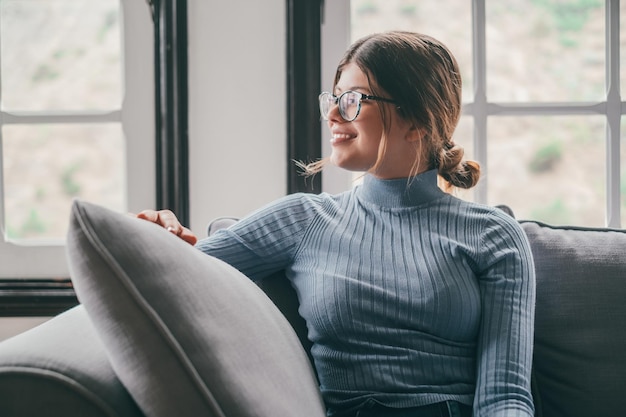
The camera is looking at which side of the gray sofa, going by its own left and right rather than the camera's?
front

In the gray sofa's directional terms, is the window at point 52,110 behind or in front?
behind

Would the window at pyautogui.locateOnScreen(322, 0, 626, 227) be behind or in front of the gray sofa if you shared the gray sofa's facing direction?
behind

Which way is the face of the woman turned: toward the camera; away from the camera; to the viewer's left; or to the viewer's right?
to the viewer's left
